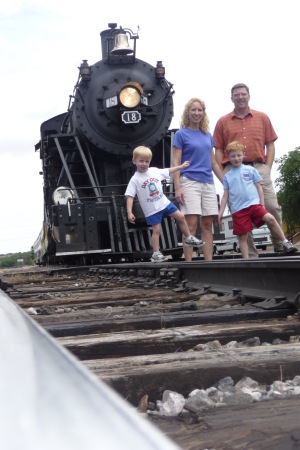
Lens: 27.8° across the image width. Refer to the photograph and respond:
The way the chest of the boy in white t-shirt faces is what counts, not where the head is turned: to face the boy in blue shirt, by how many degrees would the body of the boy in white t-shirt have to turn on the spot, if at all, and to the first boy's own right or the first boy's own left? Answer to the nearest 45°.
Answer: approximately 45° to the first boy's own left

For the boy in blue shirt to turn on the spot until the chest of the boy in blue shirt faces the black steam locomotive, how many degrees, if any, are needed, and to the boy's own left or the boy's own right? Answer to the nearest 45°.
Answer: approximately 135° to the boy's own right

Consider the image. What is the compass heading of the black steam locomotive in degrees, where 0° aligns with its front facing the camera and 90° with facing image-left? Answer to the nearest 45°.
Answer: approximately 0°

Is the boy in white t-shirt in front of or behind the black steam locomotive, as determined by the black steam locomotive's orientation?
in front

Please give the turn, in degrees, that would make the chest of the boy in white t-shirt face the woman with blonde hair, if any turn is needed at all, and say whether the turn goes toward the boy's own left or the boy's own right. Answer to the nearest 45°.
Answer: approximately 45° to the boy's own left

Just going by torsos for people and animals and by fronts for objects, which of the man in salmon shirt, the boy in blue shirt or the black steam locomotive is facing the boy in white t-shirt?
the black steam locomotive
